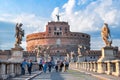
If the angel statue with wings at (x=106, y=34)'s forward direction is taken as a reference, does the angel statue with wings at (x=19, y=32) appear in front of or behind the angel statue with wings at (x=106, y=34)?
in front

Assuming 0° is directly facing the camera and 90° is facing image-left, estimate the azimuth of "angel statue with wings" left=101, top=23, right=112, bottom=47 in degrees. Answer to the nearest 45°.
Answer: approximately 90°
